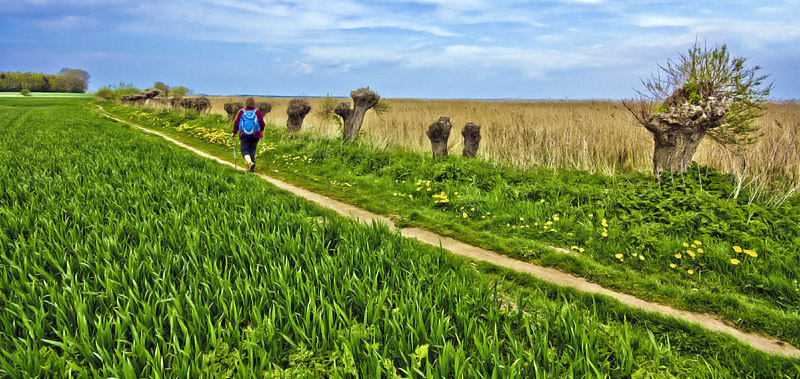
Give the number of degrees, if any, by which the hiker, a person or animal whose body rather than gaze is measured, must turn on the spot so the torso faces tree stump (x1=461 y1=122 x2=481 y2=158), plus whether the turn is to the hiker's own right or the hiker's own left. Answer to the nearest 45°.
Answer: approximately 90° to the hiker's own right

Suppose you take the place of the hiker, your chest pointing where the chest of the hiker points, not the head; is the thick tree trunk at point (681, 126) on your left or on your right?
on your right

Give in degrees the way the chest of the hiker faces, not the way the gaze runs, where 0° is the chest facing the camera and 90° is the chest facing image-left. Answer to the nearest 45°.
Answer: approximately 180°

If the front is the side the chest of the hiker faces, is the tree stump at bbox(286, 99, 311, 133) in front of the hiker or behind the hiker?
in front
